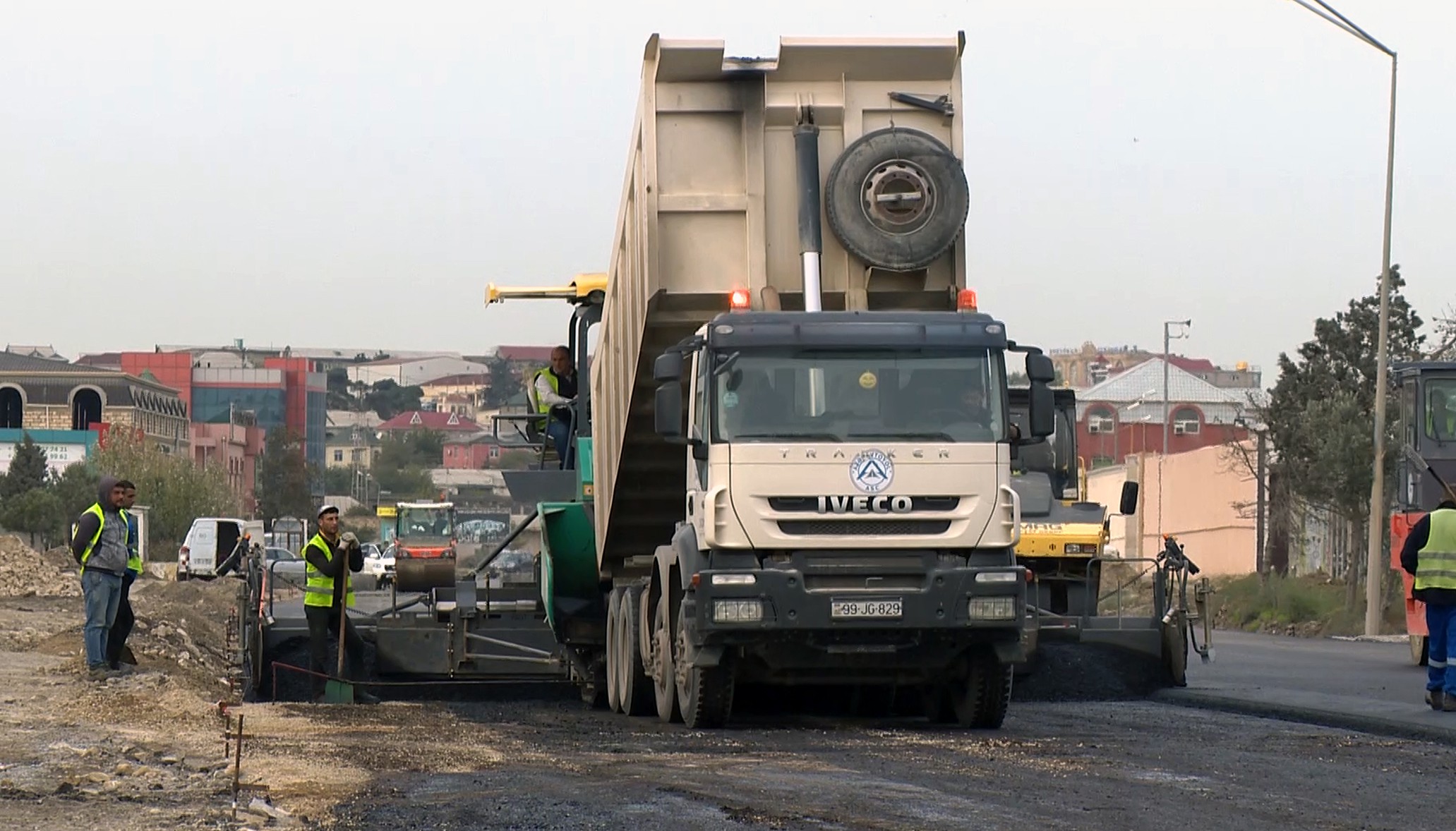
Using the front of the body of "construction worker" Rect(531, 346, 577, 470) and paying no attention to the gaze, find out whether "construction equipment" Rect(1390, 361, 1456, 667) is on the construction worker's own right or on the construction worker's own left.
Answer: on the construction worker's own left

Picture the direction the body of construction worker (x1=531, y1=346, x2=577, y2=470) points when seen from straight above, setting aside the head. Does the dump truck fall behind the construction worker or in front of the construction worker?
in front

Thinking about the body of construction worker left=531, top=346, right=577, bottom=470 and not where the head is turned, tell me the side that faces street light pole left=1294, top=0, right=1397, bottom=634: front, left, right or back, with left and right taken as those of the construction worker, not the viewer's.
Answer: left

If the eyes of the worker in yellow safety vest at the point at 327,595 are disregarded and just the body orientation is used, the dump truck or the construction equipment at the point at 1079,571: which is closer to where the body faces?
the dump truck

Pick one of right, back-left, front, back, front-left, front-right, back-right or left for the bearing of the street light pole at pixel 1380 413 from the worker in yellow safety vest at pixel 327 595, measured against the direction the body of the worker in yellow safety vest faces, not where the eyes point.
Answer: left

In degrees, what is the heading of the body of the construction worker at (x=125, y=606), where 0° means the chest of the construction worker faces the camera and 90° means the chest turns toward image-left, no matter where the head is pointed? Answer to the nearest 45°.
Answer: approximately 270°

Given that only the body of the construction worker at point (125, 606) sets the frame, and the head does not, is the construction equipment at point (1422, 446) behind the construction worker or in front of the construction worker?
in front

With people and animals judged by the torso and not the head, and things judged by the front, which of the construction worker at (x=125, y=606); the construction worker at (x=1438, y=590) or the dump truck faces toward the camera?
the dump truck
